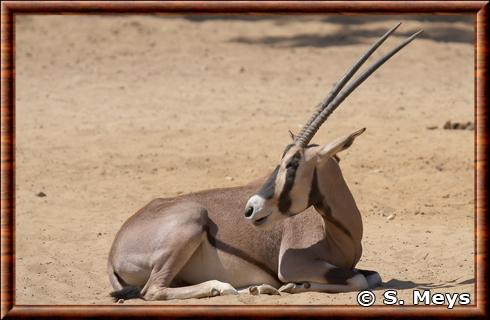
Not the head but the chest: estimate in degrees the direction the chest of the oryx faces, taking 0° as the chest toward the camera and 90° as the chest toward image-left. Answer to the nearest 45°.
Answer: approximately 270°
